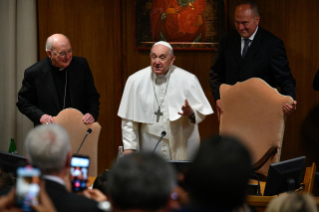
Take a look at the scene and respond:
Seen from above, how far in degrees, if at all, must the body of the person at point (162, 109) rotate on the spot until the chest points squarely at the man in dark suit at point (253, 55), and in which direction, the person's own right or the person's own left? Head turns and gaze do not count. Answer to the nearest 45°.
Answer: approximately 90° to the person's own left

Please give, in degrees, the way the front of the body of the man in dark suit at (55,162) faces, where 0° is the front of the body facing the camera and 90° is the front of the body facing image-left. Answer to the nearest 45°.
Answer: approximately 225°

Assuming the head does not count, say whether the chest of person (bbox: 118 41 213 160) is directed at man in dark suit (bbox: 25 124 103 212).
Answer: yes

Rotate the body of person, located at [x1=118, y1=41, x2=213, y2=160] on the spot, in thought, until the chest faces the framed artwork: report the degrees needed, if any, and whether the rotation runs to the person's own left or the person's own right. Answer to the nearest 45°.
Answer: approximately 180°

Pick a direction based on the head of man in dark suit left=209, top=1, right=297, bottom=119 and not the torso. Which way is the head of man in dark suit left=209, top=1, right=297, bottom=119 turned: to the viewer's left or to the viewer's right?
to the viewer's left

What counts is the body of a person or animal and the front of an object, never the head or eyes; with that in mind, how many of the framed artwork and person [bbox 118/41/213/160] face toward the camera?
2

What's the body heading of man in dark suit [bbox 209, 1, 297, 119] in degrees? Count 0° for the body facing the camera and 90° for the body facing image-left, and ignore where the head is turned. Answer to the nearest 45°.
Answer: approximately 45°

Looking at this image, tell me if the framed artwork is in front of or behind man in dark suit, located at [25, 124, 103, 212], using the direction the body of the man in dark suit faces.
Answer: in front

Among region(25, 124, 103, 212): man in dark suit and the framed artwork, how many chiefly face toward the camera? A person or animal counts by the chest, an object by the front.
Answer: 1

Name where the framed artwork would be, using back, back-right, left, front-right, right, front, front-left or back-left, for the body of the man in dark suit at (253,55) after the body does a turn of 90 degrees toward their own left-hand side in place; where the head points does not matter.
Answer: back

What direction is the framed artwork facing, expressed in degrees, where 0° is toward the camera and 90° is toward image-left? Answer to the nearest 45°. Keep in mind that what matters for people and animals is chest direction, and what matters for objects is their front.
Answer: approximately 0°

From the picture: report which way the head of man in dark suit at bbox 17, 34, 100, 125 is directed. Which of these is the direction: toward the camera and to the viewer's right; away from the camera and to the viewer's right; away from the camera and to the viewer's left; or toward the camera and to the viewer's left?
toward the camera and to the viewer's right
